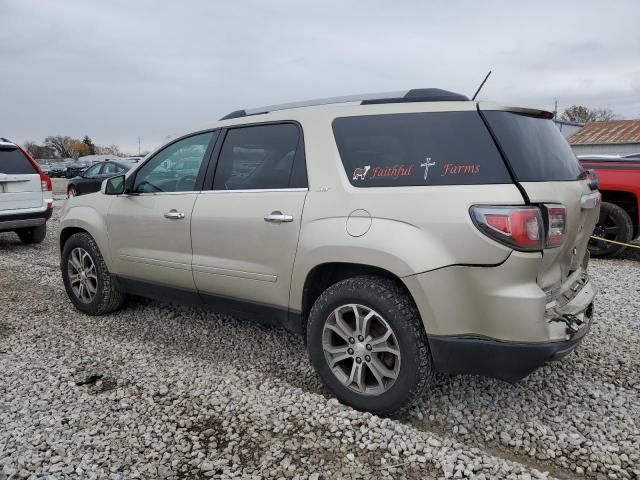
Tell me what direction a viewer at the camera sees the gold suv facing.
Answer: facing away from the viewer and to the left of the viewer

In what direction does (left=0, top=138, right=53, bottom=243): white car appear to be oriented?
away from the camera

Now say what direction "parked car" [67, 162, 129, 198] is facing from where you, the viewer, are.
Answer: facing to the left of the viewer

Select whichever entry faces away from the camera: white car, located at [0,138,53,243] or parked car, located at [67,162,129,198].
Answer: the white car

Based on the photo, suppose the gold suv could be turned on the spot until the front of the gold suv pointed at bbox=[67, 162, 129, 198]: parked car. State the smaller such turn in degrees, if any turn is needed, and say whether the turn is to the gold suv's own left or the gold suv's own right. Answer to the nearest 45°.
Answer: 0° — it already faces it

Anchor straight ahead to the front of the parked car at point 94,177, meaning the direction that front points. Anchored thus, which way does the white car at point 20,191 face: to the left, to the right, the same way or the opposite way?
to the right

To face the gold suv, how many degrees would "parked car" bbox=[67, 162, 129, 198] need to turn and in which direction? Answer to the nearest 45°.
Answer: approximately 90° to its left

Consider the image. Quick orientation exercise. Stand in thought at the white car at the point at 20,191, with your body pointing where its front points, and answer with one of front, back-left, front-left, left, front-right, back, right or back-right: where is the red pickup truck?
back-right

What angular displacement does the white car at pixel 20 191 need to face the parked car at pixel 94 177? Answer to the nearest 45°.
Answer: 0° — it already faces it

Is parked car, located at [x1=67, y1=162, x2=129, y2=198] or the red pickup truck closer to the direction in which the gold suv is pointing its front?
the parked car

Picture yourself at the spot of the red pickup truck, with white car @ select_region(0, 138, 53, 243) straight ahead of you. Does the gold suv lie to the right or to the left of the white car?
left

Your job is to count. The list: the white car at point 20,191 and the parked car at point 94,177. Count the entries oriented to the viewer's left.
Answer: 1
